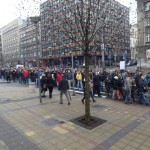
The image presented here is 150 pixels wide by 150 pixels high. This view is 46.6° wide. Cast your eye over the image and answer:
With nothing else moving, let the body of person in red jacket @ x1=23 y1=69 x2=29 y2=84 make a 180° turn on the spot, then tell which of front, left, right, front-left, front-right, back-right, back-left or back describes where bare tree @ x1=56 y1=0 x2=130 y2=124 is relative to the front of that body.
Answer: front

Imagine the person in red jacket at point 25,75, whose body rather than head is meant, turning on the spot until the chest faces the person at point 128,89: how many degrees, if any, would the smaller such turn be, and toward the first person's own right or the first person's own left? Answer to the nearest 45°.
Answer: approximately 135° to the first person's own right

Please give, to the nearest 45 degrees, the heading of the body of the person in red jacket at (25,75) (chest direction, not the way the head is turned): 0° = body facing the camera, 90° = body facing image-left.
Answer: approximately 180°
